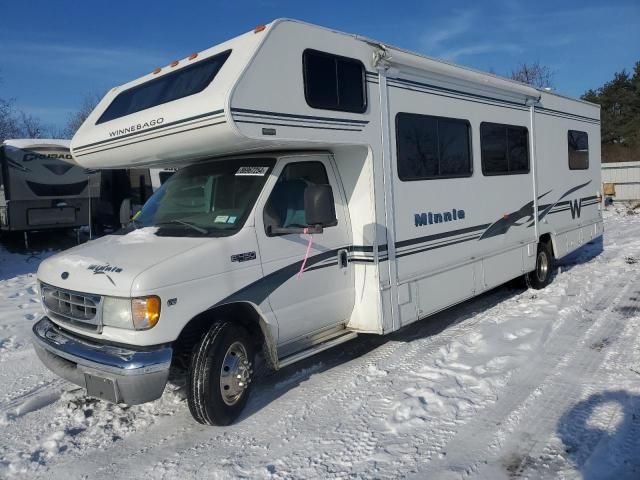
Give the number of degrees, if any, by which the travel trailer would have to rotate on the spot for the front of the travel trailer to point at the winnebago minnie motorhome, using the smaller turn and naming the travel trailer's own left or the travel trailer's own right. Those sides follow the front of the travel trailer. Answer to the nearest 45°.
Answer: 0° — it already faces it

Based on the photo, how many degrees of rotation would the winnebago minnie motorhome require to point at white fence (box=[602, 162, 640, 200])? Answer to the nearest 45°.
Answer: approximately 180°

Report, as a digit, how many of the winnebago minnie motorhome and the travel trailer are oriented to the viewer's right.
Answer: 0

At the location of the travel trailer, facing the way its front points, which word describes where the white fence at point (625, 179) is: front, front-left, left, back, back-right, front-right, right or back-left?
left

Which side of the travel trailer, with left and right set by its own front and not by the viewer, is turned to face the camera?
front

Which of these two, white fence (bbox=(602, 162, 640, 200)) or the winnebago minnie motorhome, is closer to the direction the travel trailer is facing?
the winnebago minnie motorhome

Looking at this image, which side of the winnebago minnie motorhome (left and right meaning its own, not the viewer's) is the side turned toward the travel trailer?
right

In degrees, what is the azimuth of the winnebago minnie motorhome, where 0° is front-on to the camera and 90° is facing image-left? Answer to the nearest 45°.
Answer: approximately 45°

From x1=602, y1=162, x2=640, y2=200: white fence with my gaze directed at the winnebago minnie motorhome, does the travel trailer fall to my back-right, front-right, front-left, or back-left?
front-right
